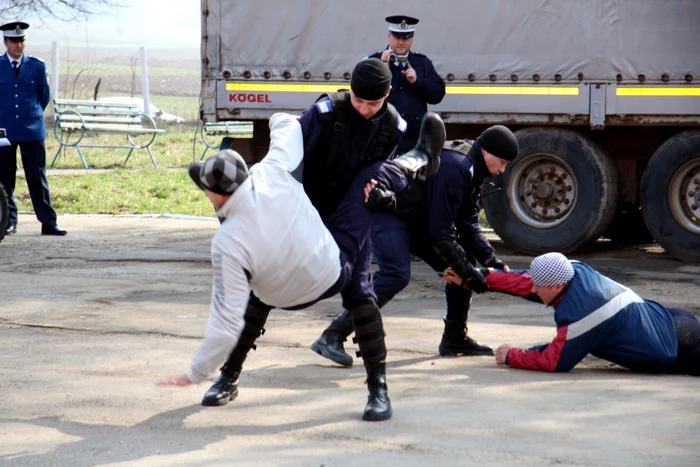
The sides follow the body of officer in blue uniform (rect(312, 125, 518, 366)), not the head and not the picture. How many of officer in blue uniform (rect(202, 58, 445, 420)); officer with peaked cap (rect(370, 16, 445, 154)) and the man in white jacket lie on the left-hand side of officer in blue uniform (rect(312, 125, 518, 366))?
1

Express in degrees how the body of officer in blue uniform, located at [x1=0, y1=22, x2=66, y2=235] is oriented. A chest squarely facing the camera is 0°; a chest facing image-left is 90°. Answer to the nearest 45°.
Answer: approximately 0°

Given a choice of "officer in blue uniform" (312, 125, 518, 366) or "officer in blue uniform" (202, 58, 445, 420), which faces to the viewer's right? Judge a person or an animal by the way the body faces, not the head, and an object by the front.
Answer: "officer in blue uniform" (312, 125, 518, 366)

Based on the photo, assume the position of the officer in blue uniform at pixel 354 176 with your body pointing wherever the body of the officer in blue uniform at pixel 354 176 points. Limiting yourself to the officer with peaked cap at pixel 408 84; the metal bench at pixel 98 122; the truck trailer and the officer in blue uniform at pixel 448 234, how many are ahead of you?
0

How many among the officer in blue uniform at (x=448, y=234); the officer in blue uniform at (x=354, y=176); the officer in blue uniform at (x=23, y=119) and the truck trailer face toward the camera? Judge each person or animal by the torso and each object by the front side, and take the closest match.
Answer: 2

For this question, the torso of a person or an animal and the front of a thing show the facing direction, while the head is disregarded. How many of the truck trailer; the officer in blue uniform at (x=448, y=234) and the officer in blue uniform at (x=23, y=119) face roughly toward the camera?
1

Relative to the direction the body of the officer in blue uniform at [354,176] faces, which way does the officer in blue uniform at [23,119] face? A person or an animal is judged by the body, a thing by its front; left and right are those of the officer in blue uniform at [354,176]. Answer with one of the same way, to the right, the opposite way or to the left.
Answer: the same way

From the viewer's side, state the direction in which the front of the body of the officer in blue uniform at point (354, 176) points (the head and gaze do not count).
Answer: toward the camera

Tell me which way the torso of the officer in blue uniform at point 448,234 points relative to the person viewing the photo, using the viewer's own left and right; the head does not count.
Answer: facing to the right of the viewer

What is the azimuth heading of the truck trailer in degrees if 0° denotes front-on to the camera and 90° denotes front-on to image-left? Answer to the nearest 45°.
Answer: approximately 270°

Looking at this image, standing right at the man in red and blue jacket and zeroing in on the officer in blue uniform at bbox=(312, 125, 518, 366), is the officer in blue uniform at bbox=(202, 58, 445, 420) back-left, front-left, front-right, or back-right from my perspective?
front-left

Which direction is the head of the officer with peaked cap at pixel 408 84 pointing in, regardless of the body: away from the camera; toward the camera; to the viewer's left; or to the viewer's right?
toward the camera
